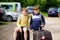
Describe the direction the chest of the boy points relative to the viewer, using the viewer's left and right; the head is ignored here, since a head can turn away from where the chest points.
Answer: facing the viewer

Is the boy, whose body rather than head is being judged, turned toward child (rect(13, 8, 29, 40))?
no
